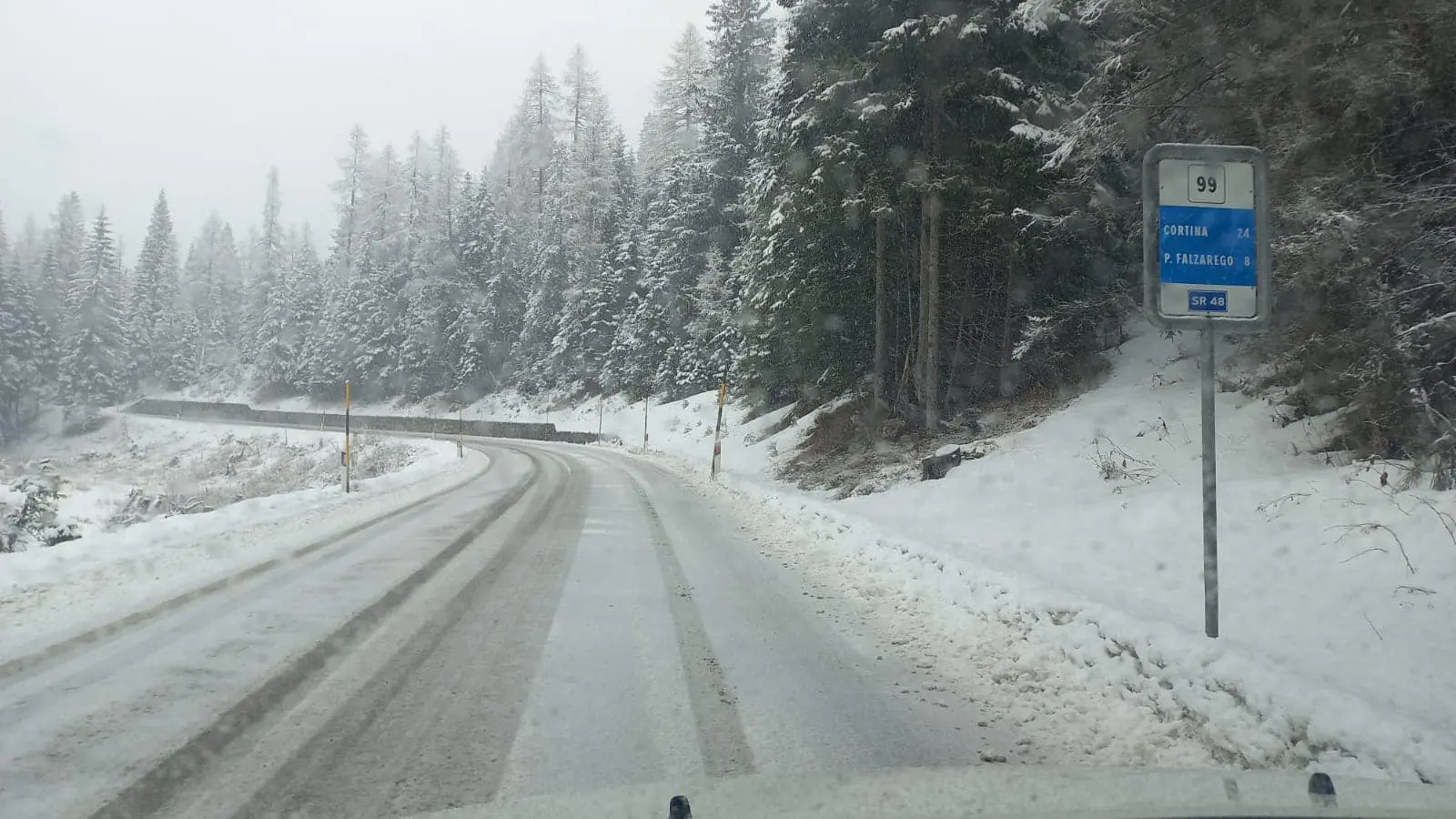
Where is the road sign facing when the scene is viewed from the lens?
facing the viewer

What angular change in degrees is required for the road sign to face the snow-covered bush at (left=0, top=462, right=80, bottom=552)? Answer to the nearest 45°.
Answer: approximately 90° to its right

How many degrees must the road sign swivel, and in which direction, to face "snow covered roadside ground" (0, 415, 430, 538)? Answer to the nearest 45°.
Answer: approximately 90° to its right
